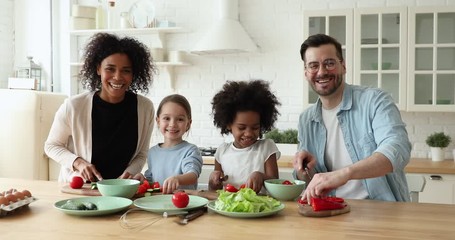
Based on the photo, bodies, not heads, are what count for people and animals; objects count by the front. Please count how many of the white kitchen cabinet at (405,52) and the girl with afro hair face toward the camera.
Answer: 2

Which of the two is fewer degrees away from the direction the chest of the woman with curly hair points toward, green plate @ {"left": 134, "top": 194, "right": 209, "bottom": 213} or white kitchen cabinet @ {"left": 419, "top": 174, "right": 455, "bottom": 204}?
the green plate

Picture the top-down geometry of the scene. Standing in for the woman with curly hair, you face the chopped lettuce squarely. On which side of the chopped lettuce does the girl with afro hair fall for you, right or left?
left

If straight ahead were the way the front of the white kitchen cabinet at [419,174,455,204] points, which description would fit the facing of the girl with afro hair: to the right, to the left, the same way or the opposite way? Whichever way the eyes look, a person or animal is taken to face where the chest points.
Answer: the same way

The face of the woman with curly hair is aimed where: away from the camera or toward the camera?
toward the camera

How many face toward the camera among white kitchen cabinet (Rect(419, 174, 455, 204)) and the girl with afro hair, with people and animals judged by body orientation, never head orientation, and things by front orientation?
2

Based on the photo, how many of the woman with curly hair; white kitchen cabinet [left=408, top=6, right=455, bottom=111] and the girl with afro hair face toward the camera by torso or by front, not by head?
3

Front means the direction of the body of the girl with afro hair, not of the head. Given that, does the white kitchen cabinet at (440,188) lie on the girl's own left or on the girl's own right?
on the girl's own left

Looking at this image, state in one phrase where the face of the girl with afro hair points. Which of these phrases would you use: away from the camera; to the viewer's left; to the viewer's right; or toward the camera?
toward the camera

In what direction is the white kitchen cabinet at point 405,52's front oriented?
toward the camera

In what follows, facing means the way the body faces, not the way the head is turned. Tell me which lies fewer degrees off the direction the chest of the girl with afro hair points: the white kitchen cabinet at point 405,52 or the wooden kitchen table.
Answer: the wooden kitchen table

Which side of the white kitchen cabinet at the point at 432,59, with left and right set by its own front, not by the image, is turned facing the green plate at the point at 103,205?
front

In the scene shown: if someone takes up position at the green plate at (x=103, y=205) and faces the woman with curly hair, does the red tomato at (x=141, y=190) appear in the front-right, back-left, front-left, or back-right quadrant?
front-right

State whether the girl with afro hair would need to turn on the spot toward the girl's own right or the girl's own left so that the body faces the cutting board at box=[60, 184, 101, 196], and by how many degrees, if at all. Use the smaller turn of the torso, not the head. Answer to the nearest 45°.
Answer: approximately 45° to the girl's own right

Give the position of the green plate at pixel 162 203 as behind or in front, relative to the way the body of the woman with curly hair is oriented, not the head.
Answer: in front

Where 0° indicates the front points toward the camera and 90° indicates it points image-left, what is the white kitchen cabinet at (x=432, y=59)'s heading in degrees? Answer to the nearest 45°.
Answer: approximately 0°

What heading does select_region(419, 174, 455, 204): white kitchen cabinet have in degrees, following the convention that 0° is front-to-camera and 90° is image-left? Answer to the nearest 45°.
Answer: approximately 0°
